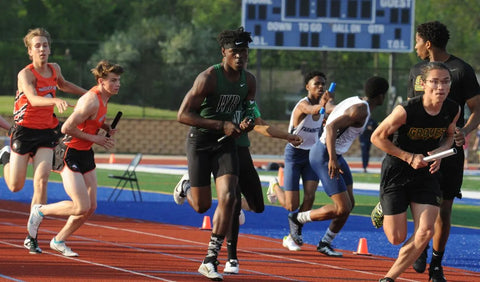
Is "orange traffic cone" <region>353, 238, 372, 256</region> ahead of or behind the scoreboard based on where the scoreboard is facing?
ahead

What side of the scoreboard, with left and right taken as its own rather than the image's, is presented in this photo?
front
